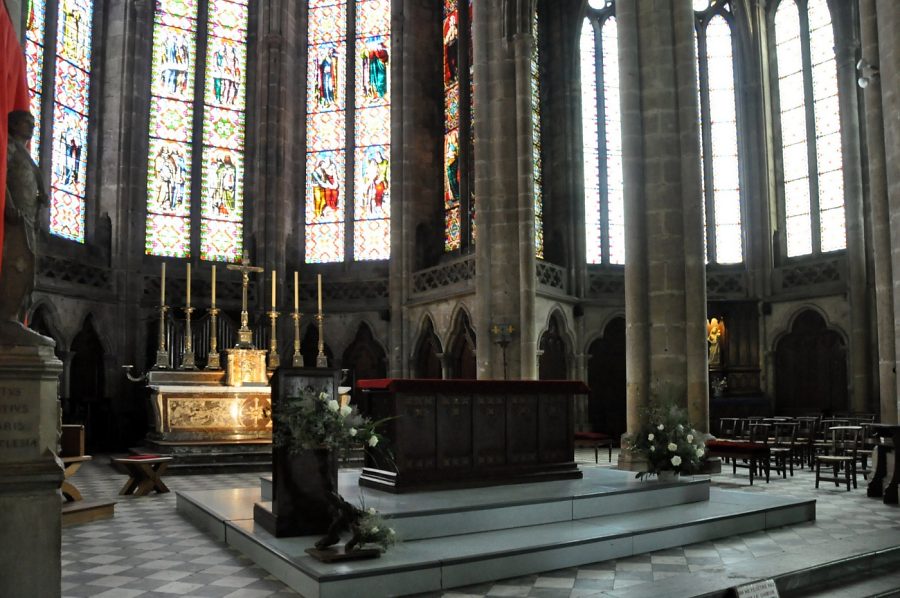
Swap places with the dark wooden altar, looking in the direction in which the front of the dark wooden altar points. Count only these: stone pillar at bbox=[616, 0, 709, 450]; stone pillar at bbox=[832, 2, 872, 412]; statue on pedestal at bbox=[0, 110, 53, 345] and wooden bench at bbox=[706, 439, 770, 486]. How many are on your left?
3

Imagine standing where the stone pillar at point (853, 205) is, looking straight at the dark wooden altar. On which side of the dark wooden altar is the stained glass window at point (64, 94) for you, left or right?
right

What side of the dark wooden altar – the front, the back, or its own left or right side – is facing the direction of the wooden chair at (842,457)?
left

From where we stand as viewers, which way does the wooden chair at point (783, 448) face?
facing the viewer and to the left of the viewer

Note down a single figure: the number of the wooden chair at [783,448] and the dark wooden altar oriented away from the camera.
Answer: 0

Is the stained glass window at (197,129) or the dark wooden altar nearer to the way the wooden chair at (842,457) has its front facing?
the dark wooden altar

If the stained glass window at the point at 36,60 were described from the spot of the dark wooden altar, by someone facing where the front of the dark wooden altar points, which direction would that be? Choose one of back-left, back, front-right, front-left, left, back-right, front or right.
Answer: back

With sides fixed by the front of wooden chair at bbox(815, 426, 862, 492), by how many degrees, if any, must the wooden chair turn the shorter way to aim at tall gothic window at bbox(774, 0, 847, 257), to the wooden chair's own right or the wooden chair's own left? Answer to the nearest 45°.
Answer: approximately 135° to the wooden chair's own right

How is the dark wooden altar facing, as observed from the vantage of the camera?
facing the viewer and to the right of the viewer

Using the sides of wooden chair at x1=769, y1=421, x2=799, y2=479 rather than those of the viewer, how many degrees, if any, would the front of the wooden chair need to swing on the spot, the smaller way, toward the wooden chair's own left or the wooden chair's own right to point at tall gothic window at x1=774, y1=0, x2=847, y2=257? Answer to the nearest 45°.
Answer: approximately 135° to the wooden chair's own right

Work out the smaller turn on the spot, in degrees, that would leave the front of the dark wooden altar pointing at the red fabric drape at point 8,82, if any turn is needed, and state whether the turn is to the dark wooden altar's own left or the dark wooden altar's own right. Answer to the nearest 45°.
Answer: approximately 90° to the dark wooden altar's own right

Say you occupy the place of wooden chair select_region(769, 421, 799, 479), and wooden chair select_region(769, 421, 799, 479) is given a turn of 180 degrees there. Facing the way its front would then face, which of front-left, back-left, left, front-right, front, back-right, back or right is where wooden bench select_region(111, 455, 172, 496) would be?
back

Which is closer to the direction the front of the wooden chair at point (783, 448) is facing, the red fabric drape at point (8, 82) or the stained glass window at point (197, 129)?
the red fabric drape

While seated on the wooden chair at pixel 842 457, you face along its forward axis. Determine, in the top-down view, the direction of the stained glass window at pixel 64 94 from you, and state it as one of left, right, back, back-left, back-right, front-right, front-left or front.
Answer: front-right

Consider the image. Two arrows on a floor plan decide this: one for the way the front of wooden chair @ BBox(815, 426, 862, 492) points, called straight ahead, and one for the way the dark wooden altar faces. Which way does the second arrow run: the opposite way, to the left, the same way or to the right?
to the left
